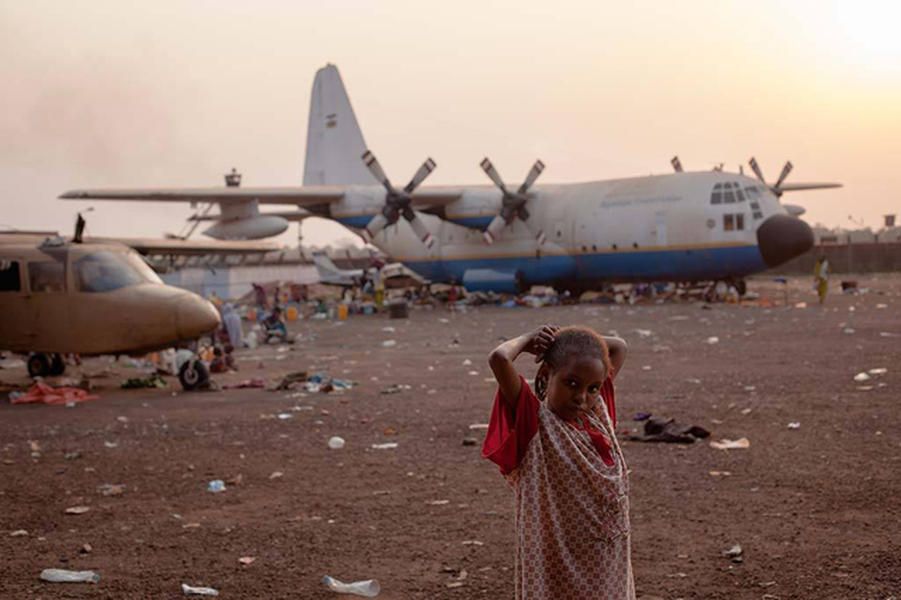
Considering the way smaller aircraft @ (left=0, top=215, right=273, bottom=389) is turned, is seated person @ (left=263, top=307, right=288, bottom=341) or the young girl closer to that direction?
the young girl

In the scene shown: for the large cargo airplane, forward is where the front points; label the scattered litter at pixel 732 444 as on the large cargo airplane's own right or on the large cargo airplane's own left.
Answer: on the large cargo airplane's own right

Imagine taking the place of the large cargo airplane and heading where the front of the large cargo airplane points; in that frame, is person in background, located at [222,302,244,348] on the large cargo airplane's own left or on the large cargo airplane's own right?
on the large cargo airplane's own right

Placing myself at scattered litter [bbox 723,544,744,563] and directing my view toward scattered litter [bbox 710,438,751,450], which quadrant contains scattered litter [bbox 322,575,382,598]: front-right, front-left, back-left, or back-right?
back-left

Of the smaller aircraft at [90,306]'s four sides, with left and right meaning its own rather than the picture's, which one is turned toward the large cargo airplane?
left

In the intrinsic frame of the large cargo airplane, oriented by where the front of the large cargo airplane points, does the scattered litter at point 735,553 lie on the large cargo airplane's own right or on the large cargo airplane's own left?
on the large cargo airplane's own right

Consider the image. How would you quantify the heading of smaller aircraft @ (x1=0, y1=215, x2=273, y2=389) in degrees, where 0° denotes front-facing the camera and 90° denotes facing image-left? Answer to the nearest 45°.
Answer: approximately 315°

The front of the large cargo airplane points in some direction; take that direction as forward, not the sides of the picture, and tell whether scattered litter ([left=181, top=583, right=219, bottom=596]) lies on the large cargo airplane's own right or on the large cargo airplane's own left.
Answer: on the large cargo airplane's own right

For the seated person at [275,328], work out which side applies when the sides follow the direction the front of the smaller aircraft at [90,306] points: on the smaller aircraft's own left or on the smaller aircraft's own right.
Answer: on the smaller aircraft's own left

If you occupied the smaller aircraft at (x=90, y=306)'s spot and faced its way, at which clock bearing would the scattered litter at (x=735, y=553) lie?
The scattered litter is roughly at 1 o'clock from the smaller aircraft.

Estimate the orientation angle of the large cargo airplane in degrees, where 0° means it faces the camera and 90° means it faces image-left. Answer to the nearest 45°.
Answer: approximately 315°
